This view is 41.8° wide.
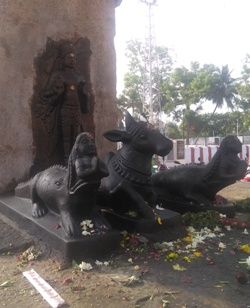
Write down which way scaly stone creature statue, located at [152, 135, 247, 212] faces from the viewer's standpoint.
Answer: facing to the right of the viewer

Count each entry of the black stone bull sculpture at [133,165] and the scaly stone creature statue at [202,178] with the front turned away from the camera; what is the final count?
0

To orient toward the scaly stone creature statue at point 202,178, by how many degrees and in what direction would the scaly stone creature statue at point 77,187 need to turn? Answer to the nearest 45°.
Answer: approximately 90° to its left

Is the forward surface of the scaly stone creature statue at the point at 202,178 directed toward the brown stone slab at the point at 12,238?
no

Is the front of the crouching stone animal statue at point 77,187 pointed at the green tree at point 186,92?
no

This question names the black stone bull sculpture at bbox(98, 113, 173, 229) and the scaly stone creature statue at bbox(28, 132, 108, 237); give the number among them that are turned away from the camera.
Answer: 0

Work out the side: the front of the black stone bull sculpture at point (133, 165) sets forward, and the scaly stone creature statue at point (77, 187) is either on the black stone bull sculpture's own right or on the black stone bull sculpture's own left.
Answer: on the black stone bull sculpture's own right

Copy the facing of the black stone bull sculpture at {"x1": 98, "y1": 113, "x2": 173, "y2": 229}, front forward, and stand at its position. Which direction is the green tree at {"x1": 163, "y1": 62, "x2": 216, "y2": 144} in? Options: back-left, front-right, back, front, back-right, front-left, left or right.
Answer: back-left

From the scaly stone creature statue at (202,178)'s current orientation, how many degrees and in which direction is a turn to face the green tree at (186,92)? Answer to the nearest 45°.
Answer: approximately 90° to its left

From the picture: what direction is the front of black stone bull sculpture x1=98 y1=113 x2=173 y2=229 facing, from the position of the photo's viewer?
facing the viewer and to the right of the viewer

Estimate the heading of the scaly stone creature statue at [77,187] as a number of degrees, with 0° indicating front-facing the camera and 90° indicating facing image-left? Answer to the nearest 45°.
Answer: approximately 315°

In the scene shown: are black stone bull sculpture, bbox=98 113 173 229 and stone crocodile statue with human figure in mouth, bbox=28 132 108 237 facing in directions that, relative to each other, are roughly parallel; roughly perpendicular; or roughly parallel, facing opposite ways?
roughly parallel

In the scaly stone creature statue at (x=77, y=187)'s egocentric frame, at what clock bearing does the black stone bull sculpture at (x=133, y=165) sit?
The black stone bull sculpture is roughly at 9 o'clock from the scaly stone creature statue.

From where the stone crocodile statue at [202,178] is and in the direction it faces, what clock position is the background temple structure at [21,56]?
The background temple structure is roughly at 6 o'clock from the stone crocodile statue.
